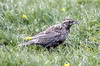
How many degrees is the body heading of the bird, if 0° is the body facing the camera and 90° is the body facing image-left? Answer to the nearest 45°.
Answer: approximately 270°
